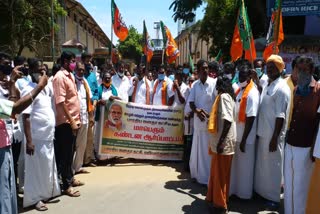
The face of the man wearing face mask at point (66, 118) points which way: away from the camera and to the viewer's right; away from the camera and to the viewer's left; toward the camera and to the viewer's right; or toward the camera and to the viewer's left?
toward the camera and to the viewer's right

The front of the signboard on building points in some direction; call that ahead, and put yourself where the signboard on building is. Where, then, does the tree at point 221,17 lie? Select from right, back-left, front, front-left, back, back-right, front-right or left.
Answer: back-right

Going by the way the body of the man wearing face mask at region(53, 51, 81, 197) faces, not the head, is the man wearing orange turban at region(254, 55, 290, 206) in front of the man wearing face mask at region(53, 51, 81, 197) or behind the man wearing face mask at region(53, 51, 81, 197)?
in front

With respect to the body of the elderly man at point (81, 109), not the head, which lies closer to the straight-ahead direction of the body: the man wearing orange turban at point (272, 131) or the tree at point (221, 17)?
the man wearing orange turban

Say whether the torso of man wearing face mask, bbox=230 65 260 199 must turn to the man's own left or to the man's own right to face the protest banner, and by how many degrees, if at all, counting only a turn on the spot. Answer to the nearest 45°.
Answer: approximately 90° to the man's own right

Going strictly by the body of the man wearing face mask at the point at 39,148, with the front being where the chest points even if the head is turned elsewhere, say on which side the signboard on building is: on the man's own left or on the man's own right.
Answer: on the man's own left

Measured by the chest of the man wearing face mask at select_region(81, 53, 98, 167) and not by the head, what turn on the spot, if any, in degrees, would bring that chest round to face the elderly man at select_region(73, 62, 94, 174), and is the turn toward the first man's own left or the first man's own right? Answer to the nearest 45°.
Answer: approximately 45° to the first man's own right
